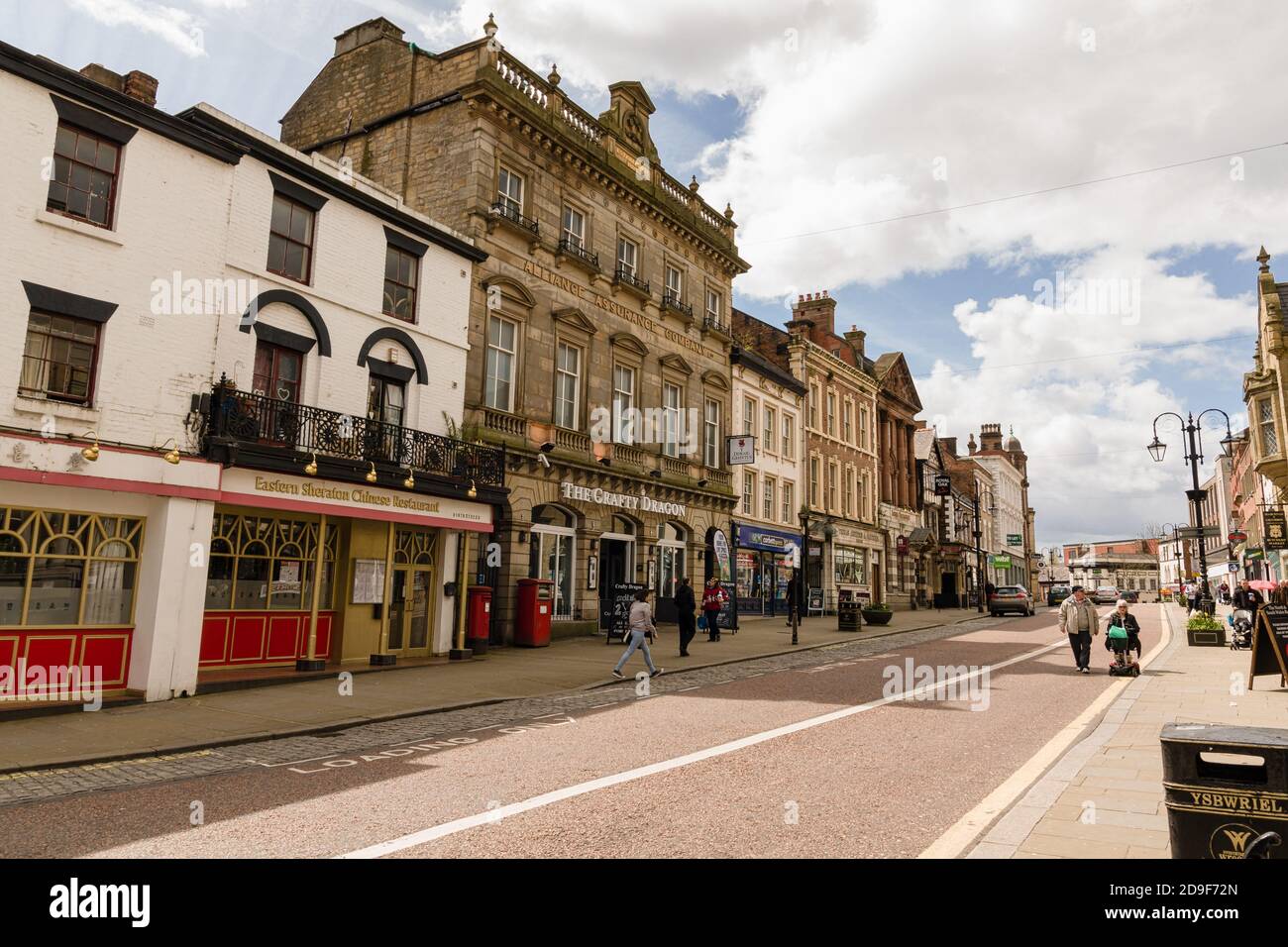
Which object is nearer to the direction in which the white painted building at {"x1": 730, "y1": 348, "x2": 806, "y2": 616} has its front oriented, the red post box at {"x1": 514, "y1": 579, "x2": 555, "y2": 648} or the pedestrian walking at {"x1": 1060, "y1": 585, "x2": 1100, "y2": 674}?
the pedestrian walking

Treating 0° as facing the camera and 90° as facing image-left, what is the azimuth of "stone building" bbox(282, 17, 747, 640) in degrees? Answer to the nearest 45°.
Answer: approximately 315°

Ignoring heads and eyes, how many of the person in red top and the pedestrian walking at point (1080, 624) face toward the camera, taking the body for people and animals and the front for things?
2

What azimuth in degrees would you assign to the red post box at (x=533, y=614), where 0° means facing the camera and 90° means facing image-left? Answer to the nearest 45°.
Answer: approximately 315°
